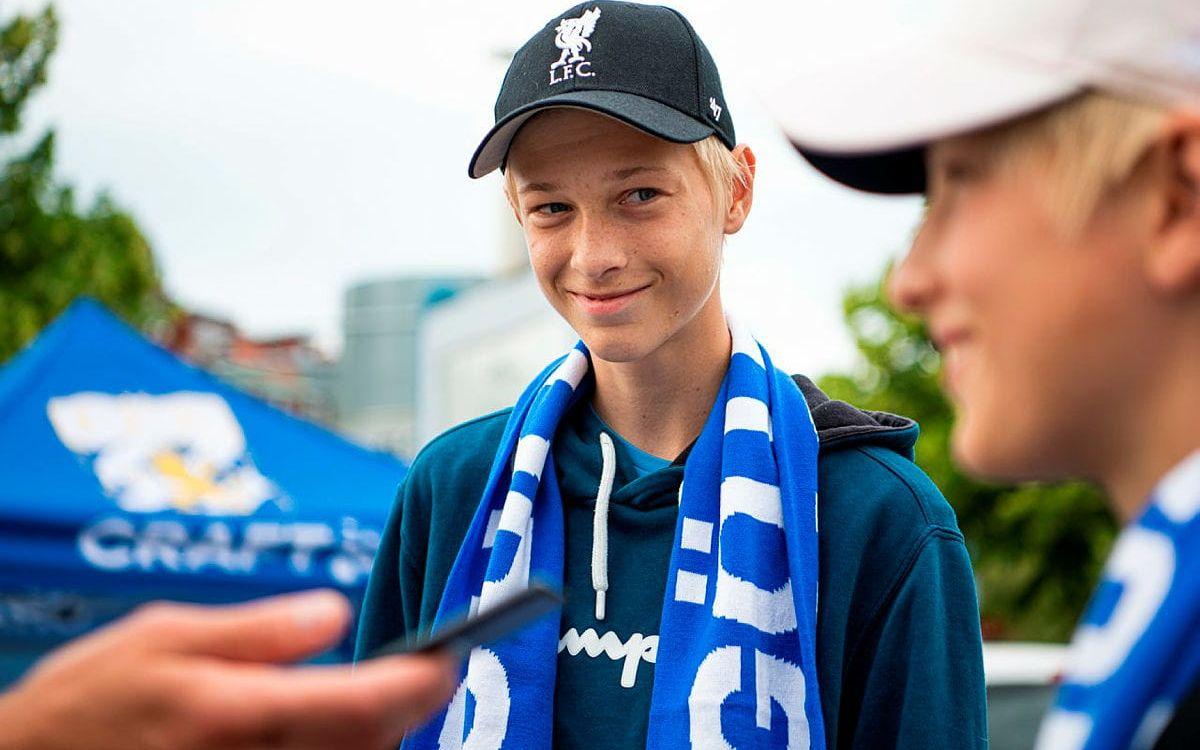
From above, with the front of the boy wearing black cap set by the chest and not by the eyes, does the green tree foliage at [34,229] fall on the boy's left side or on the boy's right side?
on the boy's right side

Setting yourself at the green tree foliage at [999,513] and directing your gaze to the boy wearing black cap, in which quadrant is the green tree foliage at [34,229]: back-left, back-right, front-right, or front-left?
front-right

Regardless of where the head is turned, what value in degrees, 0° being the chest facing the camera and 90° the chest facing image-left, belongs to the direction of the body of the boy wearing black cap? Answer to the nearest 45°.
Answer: approximately 45°

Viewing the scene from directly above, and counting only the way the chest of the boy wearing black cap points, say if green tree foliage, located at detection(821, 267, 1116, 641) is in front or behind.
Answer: behind

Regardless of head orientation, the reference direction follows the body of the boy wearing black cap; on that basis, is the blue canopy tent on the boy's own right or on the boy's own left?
on the boy's own right

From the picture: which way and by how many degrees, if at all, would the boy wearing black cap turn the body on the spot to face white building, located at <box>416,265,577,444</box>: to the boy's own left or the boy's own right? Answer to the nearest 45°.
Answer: approximately 135° to the boy's own right

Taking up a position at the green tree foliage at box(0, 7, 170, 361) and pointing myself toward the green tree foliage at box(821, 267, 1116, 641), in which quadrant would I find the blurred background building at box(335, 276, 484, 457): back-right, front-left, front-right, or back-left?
front-left
